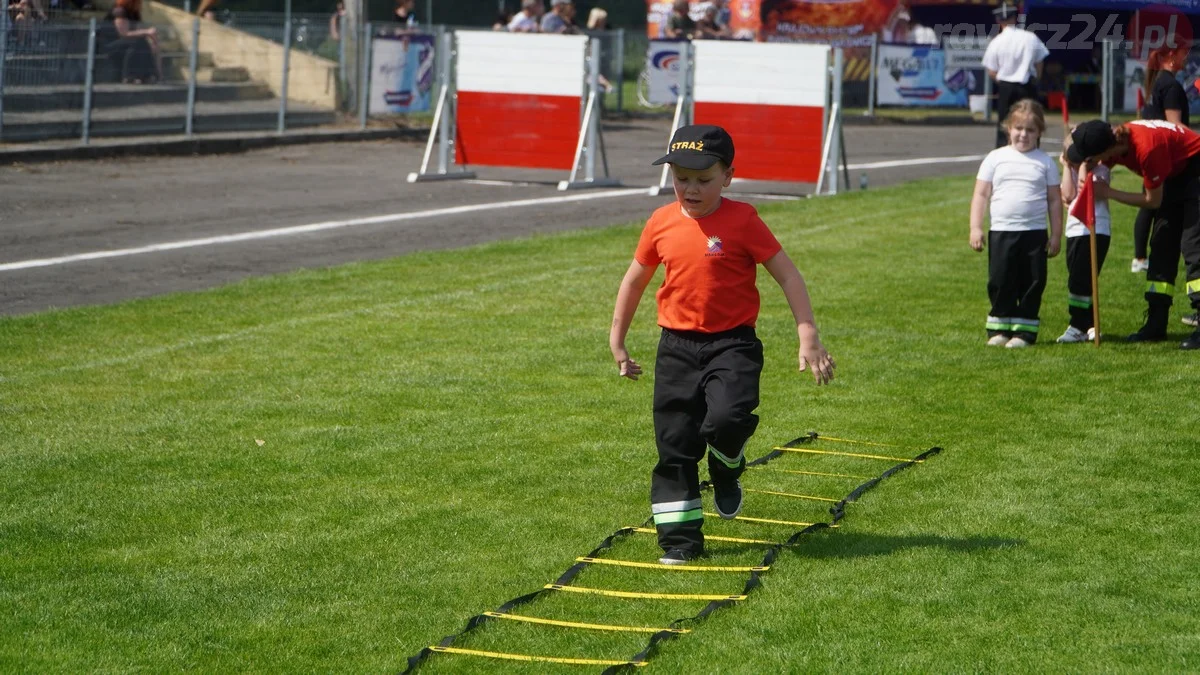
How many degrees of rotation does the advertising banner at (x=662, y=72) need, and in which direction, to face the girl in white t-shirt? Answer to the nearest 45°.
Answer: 0° — it already faces them

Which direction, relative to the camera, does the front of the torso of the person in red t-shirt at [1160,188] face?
to the viewer's left

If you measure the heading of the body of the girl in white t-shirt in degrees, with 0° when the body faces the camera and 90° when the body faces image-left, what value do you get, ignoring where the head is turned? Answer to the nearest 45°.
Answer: approximately 0°

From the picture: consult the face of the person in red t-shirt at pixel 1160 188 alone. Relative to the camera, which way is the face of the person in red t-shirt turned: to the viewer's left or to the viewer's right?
to the viewer's left

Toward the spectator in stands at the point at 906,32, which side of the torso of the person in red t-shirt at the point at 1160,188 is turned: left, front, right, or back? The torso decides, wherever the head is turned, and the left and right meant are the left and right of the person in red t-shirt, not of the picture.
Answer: right

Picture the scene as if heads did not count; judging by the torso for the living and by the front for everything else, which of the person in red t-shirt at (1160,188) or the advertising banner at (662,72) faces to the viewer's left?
the person in red t-shirt

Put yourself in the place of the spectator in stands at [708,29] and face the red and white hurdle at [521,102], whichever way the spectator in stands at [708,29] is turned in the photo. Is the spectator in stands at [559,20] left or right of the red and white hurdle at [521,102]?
right

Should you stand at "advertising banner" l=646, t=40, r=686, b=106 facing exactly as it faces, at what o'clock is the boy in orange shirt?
The boy in orange shirt is roughly at 12 o'clock from the advertising banner.

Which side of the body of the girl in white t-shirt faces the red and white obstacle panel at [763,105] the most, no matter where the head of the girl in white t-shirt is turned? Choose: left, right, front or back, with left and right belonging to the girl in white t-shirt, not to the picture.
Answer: back

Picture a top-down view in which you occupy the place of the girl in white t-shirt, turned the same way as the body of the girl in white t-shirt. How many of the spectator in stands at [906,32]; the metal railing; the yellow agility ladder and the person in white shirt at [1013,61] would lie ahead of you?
1

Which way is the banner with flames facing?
toward the camera
